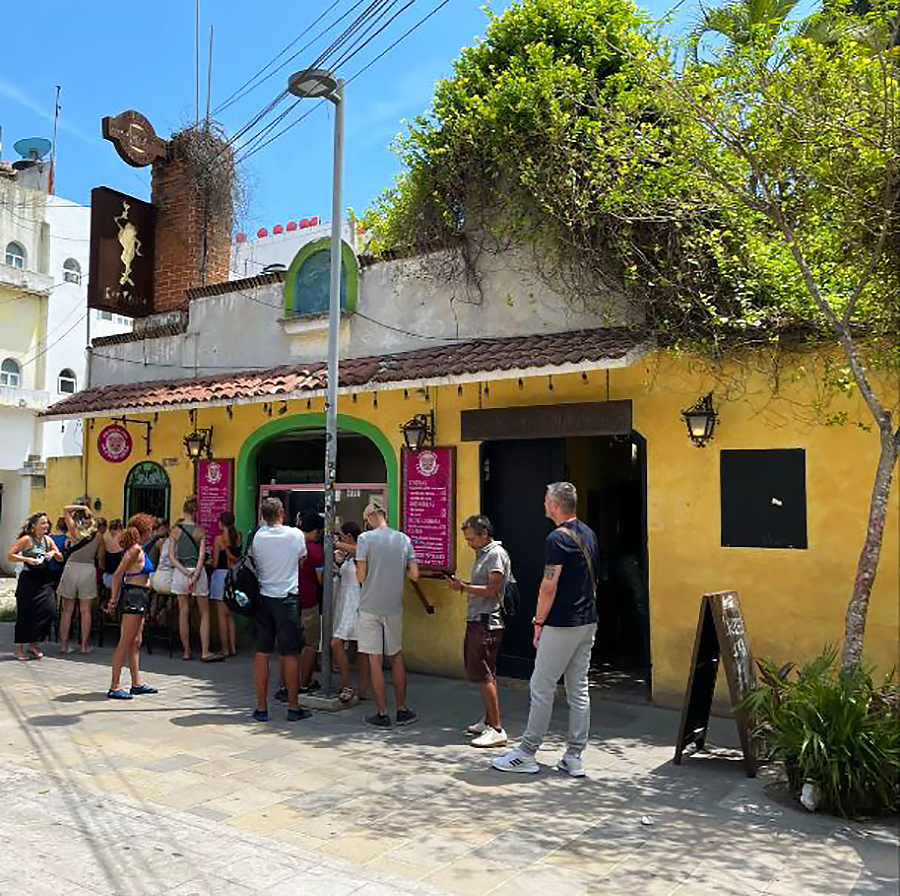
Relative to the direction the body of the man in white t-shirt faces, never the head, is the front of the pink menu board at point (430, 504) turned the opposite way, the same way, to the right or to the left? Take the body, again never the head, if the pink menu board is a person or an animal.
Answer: the opposite way

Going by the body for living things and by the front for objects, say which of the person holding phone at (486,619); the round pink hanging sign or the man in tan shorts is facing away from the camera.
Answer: the man in tan shorts

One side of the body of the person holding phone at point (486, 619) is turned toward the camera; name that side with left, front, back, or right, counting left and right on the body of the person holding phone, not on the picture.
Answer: left

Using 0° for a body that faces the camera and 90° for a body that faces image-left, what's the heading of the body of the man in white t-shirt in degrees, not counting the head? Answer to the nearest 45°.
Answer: approximately 180°

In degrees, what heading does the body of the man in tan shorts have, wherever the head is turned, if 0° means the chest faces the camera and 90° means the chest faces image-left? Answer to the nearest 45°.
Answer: approximately 180°

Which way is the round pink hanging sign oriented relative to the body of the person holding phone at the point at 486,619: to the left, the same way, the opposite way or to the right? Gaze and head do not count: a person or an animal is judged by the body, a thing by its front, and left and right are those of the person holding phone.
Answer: to the left

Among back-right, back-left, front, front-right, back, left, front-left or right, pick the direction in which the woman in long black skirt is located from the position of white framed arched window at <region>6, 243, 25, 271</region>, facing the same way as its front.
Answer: front-right

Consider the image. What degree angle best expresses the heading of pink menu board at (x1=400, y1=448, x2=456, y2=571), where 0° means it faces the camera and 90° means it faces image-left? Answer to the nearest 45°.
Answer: approximately 0°

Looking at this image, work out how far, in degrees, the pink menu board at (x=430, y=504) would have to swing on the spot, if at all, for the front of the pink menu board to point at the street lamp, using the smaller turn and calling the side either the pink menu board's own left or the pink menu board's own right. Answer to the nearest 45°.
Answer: approximately 45° to the pink menu board's own right

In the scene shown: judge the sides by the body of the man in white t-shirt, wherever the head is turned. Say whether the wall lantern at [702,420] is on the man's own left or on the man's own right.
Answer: on the man's own right

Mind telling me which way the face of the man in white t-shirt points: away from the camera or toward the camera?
away from the camera
